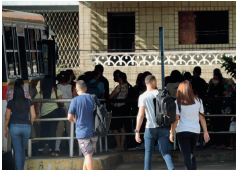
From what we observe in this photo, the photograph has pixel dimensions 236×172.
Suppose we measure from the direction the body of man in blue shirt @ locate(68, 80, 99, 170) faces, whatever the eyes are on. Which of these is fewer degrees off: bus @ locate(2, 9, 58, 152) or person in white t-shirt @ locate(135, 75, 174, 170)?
the bus

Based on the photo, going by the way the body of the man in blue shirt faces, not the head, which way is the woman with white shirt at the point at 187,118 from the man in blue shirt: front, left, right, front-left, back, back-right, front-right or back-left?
back-right

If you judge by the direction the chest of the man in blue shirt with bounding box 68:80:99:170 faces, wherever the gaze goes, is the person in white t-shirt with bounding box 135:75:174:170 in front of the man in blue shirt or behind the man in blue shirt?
behind

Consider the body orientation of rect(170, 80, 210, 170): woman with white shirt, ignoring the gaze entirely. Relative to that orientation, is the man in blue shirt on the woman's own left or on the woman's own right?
on the woman's own left

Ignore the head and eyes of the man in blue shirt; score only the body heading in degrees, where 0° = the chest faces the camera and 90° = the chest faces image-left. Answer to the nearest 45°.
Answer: approximately 135°

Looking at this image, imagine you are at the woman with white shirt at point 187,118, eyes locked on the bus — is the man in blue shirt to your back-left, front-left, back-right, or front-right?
front-left

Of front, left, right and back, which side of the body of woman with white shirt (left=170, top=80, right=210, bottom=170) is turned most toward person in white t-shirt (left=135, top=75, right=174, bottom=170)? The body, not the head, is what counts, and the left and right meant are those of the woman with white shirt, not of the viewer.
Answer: left

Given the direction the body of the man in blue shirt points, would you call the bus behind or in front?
in front

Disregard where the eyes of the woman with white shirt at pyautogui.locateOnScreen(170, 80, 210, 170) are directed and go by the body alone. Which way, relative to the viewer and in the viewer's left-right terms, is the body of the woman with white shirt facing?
facing away from the viewer

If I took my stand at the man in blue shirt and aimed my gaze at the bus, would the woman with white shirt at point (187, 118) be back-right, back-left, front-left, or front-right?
back-right

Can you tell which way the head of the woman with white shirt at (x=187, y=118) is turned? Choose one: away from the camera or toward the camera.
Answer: away from the camera
